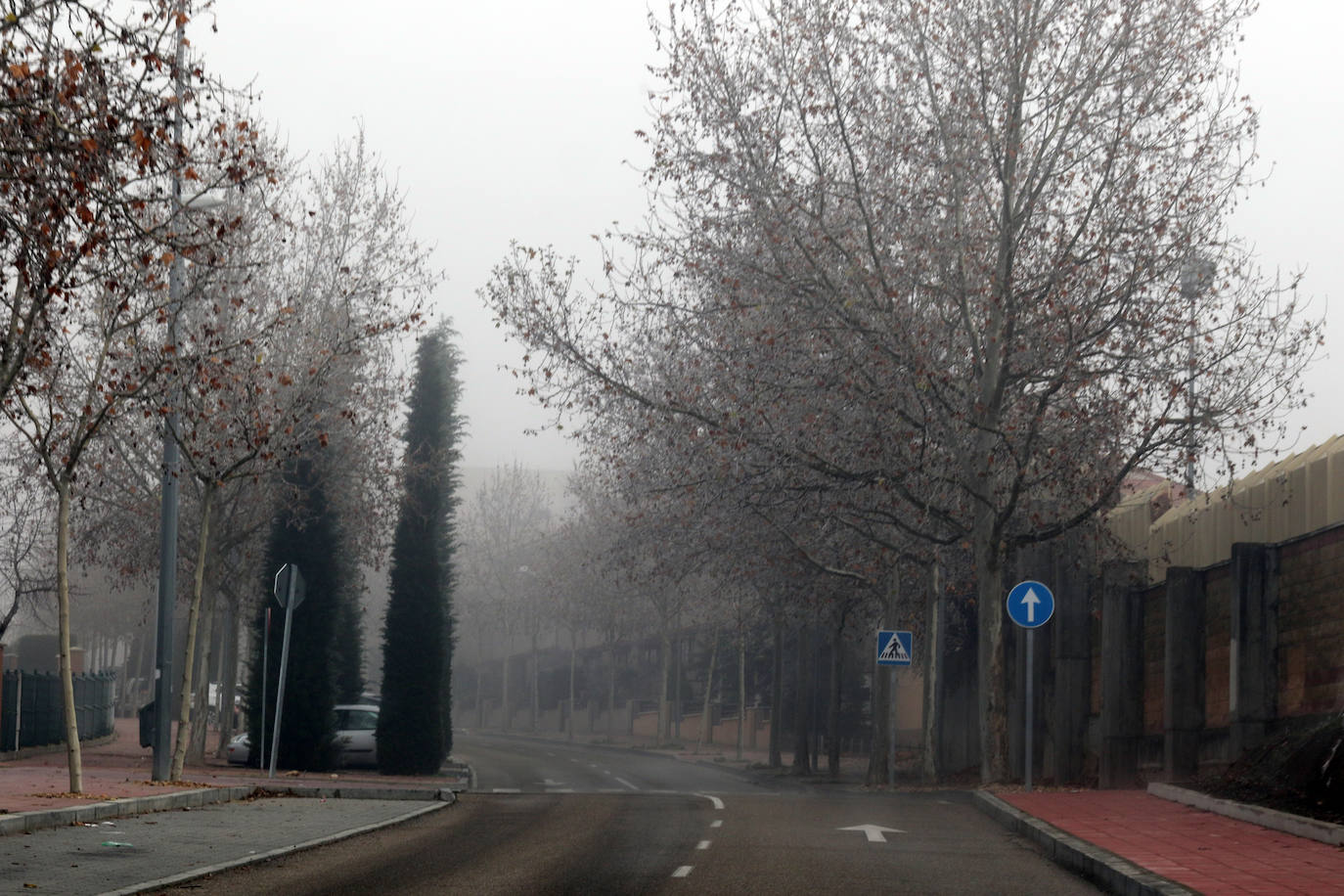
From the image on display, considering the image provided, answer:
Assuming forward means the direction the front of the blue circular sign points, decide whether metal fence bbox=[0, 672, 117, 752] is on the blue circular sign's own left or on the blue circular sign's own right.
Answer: on the blue circular sign's own right

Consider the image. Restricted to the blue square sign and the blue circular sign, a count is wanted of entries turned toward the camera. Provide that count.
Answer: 2

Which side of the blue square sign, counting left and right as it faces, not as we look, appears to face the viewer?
front

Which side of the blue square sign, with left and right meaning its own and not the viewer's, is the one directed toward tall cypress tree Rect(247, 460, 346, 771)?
right

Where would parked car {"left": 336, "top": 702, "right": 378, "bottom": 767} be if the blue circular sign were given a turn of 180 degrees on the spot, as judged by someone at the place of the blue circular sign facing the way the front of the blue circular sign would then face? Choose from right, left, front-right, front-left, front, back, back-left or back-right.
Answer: front-left

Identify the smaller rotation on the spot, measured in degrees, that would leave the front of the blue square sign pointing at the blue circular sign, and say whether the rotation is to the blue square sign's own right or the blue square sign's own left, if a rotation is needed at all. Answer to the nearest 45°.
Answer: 0° — it already faces it

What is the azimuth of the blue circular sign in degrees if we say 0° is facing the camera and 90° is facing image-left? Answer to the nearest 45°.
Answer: approximately 0°

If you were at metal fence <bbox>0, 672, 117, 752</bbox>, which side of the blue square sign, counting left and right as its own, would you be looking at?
right

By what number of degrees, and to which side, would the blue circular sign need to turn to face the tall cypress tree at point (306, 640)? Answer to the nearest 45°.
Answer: approximately 135° to its right

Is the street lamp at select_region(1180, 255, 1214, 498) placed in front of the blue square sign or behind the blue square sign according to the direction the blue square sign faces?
in front

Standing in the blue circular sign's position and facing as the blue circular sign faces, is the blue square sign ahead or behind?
behind
